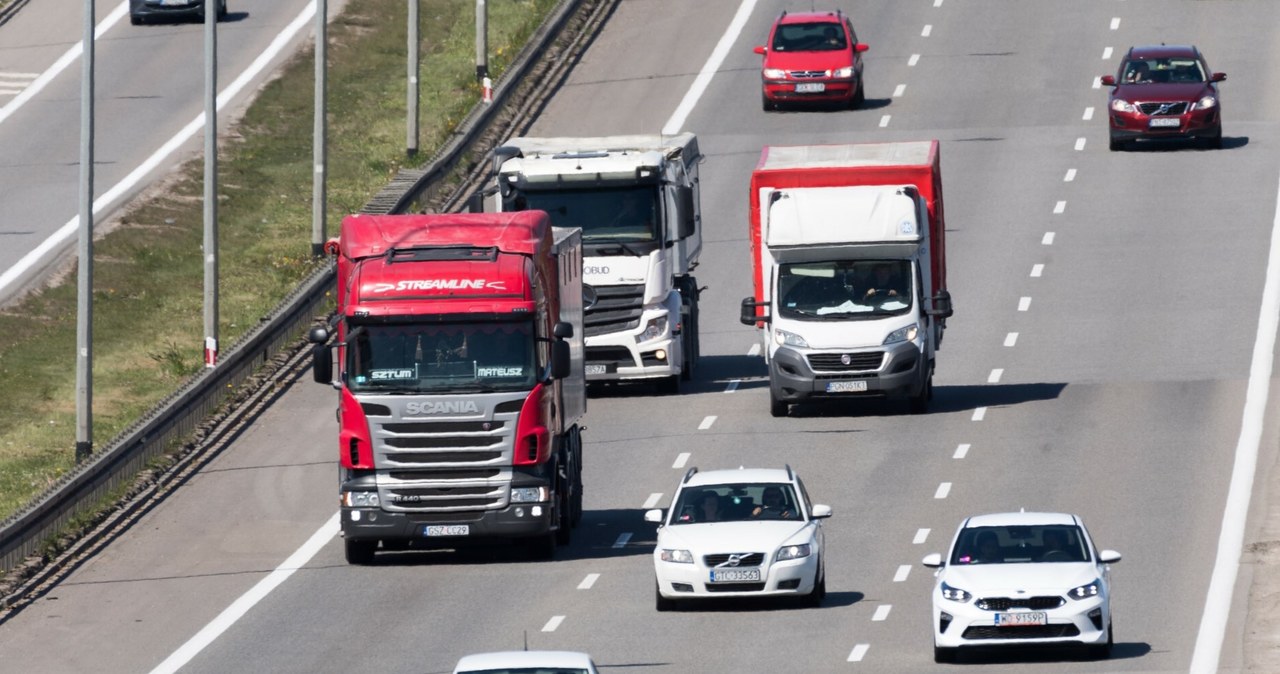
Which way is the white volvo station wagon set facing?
toward the camera

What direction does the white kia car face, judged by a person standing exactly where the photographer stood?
facing the viewer

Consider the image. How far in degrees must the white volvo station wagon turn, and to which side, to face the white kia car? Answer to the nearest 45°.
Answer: approximately 45° to its left

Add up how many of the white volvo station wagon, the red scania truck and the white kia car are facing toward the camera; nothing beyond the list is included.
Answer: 3

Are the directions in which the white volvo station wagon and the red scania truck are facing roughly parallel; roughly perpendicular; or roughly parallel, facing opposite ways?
roughly parallel

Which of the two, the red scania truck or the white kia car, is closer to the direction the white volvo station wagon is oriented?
the white kia car

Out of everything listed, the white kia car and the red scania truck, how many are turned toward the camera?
2

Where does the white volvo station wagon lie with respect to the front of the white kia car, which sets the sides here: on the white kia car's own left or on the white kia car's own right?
on the white kia car's own right

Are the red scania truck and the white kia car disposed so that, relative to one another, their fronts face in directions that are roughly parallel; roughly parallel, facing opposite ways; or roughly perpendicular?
roughly parallel
